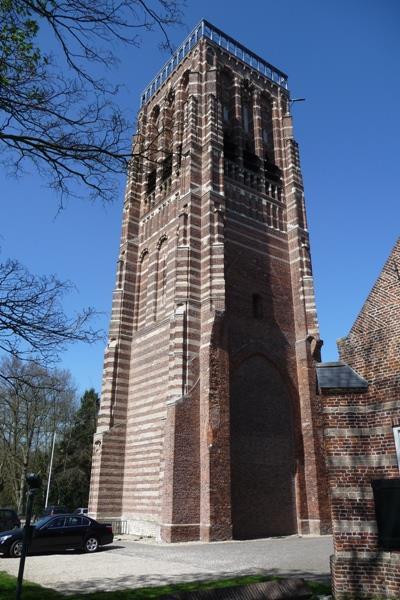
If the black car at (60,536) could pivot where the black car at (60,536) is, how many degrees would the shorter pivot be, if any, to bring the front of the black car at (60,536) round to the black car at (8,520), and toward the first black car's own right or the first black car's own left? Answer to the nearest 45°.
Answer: approximately 90° to the first black car's own right

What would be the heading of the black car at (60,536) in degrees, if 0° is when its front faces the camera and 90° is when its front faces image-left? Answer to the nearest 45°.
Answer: approximately 90°

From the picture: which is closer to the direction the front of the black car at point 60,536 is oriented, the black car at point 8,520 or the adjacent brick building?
the black car
